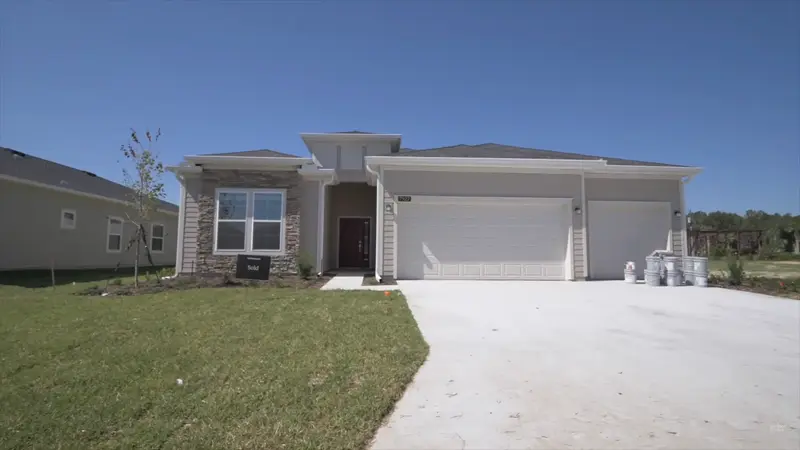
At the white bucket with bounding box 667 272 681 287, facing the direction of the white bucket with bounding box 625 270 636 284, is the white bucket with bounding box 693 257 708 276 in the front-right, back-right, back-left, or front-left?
back-right

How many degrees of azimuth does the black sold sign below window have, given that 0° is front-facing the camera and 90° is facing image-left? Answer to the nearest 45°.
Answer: approximately 0°

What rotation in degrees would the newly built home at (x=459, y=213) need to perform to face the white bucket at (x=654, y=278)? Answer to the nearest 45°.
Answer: approximately 90° to its left

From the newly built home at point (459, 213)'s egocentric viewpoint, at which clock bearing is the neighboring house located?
The neighboring house is roughly at 3 o'clock from the newly built home.

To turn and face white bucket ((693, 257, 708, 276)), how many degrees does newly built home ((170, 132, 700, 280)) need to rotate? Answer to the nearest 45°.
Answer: approximately 90° to its left

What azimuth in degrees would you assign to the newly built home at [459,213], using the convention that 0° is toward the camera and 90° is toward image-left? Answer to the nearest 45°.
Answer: approximately 0°

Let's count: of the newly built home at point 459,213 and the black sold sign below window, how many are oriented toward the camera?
2

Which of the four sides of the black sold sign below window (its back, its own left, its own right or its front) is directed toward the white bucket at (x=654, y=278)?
left
